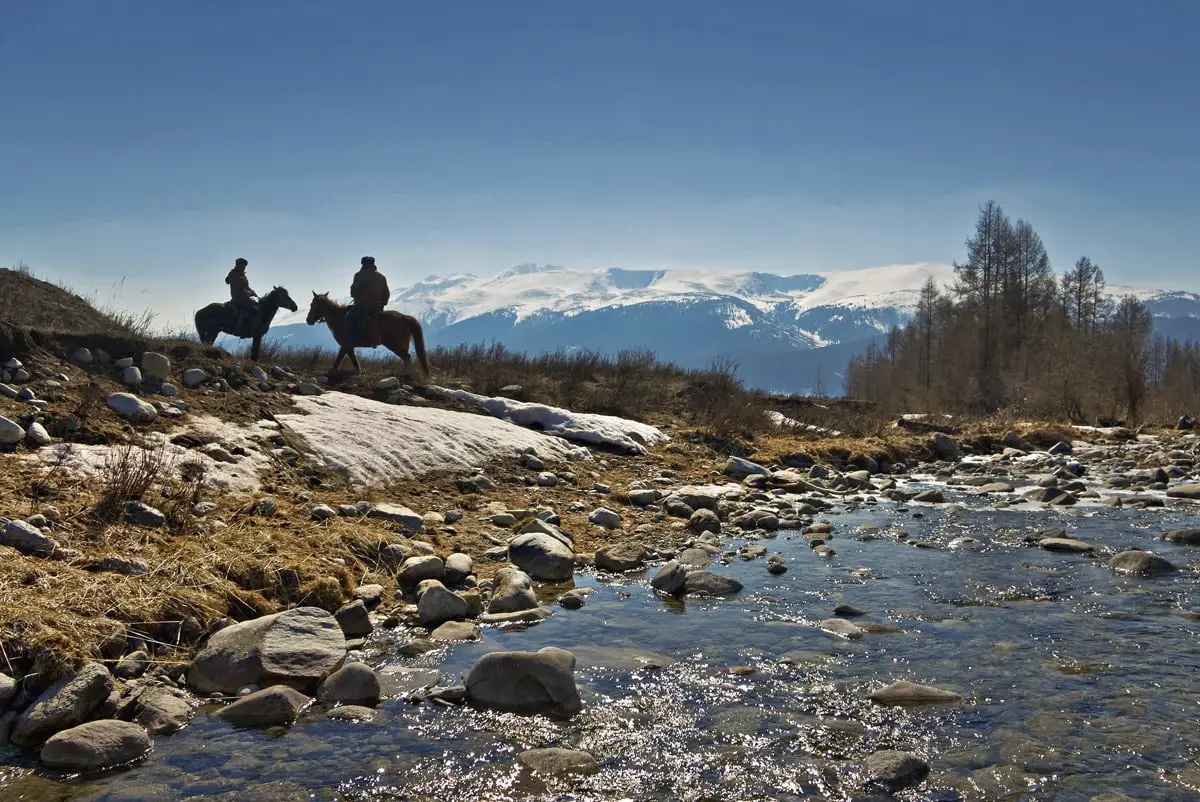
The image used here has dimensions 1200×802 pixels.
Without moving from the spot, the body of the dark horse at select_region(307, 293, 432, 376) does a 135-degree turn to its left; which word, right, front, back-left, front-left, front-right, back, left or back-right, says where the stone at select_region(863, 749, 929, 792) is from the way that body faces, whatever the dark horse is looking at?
front-right

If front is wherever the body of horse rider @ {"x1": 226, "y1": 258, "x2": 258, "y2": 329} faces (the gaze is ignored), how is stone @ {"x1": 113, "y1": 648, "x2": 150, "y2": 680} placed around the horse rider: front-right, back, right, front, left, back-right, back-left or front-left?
right

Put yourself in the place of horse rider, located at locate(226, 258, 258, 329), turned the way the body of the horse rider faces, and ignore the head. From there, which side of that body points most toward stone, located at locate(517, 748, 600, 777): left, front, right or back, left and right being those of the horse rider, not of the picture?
right

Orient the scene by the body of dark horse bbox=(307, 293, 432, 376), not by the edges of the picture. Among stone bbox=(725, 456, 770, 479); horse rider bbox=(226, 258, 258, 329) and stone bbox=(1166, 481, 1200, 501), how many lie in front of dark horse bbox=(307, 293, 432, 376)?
1

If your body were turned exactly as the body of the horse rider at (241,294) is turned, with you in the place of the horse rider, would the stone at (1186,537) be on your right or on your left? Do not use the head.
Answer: on your right

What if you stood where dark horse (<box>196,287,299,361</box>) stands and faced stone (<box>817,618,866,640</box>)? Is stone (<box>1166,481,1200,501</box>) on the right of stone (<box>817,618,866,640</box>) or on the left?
left

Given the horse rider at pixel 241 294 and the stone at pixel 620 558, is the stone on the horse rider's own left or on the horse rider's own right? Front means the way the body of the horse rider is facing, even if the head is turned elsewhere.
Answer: on the horse rider's own right

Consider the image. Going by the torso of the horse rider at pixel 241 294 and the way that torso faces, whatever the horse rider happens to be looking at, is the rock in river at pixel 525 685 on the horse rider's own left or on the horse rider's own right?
on the horse rider's own right

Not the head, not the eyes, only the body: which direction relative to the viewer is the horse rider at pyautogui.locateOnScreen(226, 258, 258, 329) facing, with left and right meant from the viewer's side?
facing to the right of the viewer

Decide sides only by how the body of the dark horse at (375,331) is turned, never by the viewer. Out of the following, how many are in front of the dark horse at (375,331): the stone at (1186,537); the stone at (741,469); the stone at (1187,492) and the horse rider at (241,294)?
1

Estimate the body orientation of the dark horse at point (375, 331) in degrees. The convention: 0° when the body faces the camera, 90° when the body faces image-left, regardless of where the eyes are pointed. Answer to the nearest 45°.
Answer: approximately 90°

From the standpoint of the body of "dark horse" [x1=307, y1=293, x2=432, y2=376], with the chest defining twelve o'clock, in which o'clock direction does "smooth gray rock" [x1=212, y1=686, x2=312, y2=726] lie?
The smooth gray rock is roughly at 9 o'clock from the dark horse.

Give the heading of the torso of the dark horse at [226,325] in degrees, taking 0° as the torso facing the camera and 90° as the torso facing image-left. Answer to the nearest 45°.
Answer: approximately 270°

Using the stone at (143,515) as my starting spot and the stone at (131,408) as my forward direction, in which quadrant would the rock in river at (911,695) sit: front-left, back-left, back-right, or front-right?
back-right

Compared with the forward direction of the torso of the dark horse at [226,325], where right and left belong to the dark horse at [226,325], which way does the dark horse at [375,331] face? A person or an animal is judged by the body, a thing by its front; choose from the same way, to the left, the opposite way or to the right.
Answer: the opposite way
